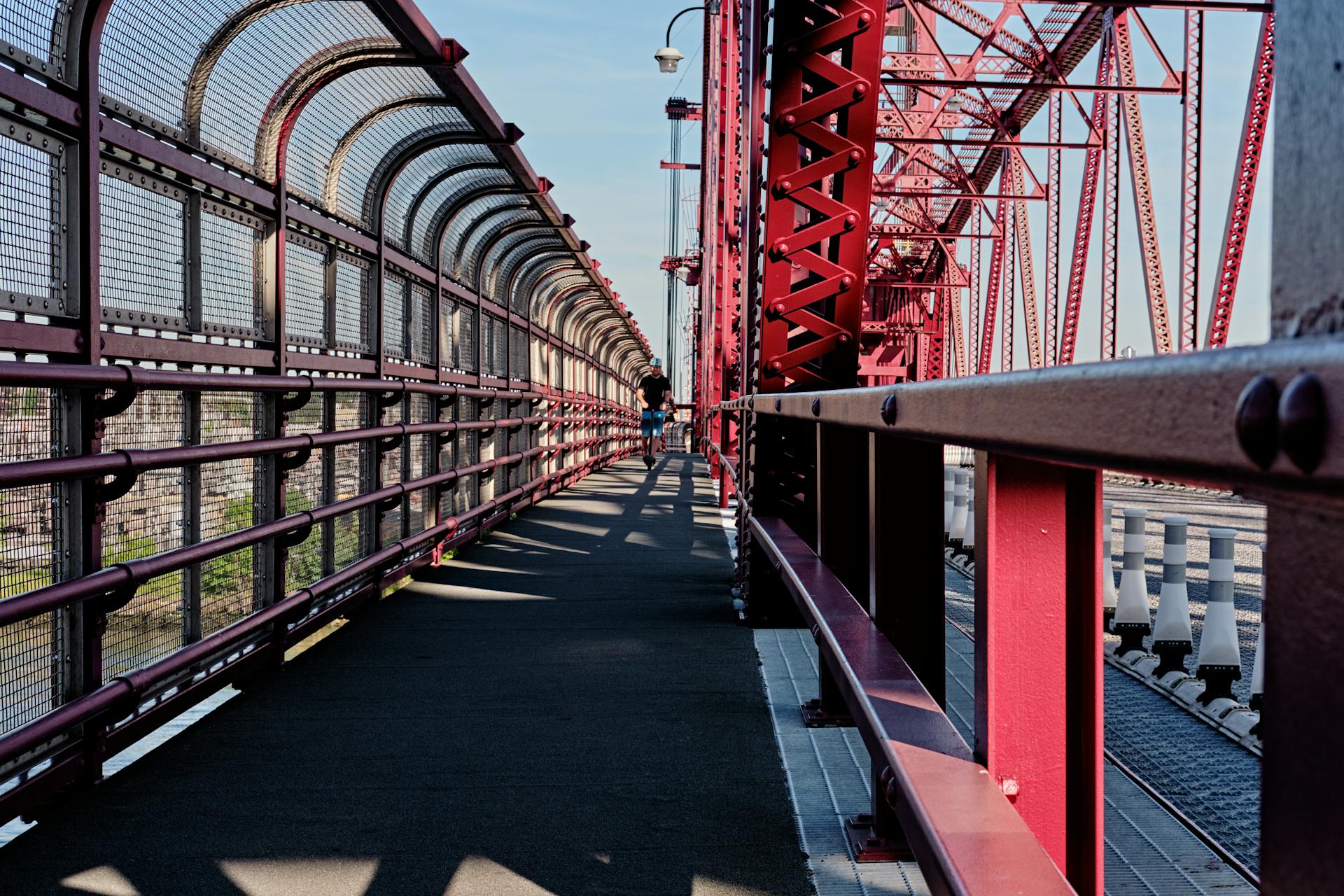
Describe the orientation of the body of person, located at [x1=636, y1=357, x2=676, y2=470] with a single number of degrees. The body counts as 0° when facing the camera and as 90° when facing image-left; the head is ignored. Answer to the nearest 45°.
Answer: approximately 0°

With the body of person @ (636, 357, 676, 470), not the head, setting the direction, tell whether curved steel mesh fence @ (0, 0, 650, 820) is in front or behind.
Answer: in front

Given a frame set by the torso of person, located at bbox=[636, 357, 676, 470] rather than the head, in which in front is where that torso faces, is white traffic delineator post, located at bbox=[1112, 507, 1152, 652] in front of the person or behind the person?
in front

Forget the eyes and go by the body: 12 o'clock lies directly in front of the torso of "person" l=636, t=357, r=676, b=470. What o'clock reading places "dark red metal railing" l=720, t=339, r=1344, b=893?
The dark red metal railing is roughly at 12 o'clock from the person.

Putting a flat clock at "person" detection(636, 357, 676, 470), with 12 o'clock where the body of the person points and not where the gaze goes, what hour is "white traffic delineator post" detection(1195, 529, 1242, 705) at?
The white traffic delineator post is roughly at 12 o'clock from the person.

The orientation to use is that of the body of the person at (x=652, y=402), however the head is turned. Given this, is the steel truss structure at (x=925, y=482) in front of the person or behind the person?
in front
